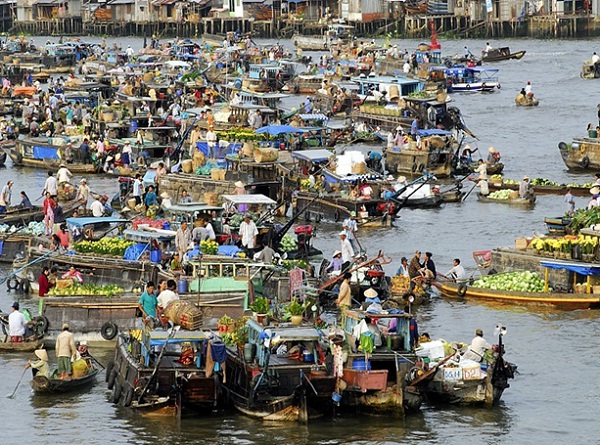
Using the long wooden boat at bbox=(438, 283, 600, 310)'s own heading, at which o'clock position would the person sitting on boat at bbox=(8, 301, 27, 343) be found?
The person sitting on boat is roughly at 11 o'clock from the long wooden boat.

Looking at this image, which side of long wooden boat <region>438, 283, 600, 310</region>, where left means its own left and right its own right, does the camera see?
left

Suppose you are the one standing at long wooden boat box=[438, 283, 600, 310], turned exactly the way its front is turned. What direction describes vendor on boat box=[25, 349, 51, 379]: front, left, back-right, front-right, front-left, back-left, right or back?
front-left

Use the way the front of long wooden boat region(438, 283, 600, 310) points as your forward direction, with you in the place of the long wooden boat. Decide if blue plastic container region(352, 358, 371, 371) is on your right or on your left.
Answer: on your left
